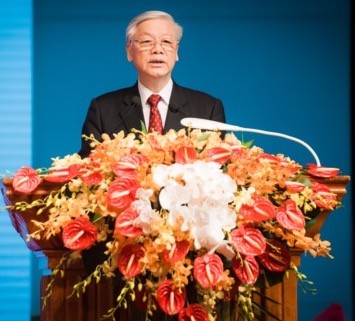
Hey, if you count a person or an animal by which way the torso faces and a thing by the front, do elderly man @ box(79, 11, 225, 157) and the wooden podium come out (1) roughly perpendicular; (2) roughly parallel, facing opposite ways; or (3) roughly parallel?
roughly parallel

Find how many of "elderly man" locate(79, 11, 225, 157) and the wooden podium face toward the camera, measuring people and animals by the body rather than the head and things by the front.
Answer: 2

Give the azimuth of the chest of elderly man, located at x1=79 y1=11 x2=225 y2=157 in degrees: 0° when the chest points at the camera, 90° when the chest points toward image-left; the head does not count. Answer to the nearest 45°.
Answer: approximately 0°

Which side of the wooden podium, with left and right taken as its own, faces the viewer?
front

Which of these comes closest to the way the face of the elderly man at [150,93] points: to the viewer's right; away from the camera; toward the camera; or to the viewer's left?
toward the camera

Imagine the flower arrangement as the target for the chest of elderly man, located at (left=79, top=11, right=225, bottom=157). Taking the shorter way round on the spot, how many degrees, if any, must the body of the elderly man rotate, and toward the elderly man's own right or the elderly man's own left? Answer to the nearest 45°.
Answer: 0° — they already face it
